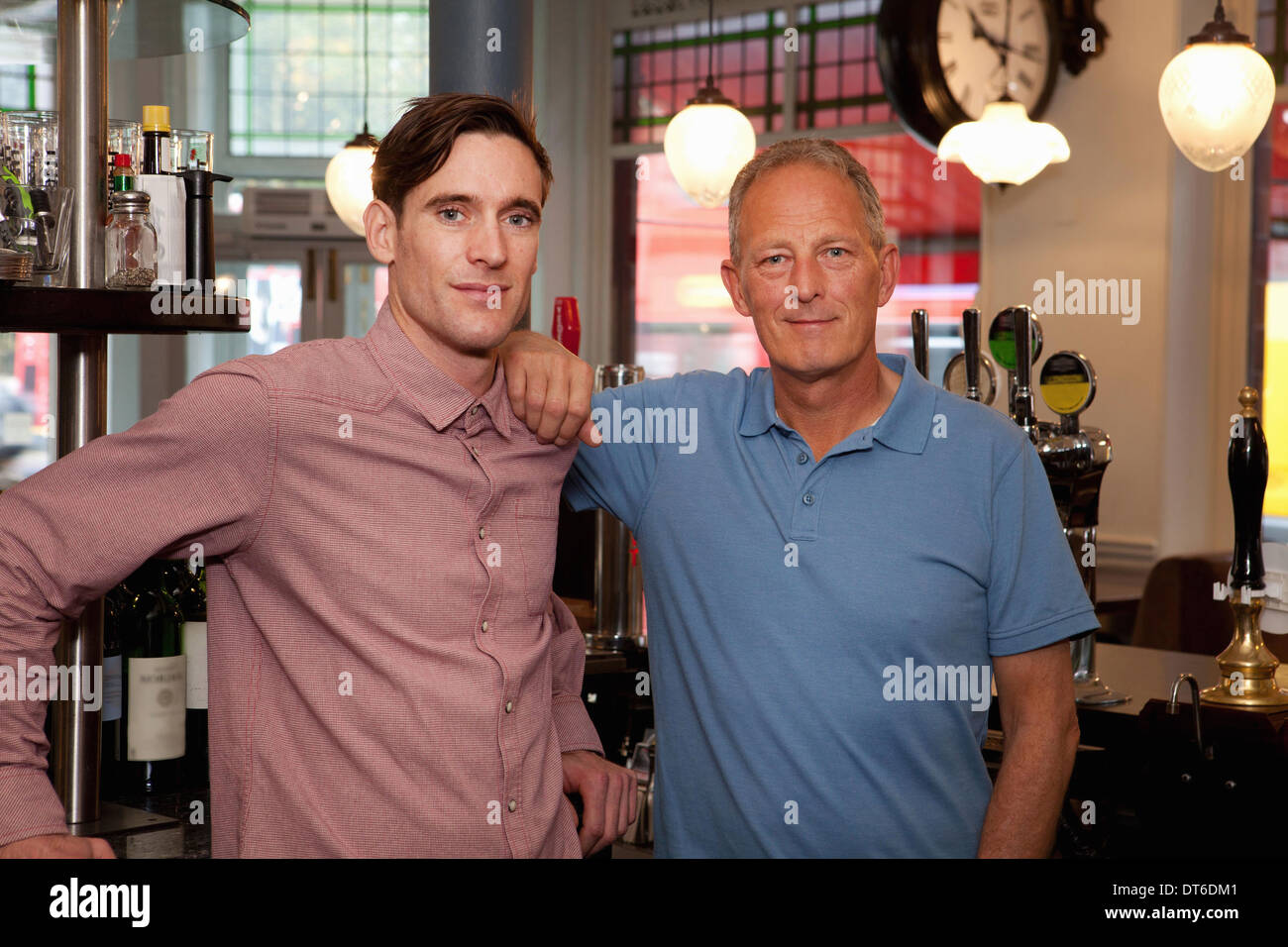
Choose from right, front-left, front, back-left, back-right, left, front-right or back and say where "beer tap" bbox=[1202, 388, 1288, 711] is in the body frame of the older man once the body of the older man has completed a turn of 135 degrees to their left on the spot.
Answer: front

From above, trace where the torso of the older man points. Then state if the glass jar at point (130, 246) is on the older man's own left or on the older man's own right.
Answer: on the older man's own right

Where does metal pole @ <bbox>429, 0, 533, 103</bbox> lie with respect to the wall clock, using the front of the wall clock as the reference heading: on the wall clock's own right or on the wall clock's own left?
on the wall clock's own right

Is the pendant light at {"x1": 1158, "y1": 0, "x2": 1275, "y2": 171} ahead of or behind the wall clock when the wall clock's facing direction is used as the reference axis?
ahead

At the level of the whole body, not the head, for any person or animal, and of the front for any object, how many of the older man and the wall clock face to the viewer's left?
0

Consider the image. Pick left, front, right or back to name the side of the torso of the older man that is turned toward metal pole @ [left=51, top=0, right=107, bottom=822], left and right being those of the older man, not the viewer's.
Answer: right

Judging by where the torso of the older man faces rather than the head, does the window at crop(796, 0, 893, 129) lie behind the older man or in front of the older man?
behind

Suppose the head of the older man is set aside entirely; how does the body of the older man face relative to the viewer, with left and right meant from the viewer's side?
facing the viewer
